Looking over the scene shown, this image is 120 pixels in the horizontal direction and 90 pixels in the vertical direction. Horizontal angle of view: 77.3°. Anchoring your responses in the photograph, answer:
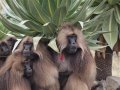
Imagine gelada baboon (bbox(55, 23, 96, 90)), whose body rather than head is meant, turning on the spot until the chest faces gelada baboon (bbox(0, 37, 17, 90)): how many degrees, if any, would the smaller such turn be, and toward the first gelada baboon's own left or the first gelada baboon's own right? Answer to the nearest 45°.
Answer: approximately 45° to the first gelada baboon's own right

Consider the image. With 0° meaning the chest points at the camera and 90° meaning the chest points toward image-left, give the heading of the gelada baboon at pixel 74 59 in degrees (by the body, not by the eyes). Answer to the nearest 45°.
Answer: approximately 45°

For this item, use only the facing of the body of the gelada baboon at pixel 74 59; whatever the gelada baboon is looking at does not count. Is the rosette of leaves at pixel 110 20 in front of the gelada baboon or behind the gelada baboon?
behind

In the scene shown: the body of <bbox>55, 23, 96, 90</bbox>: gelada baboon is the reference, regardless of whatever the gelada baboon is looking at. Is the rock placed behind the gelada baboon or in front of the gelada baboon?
behind

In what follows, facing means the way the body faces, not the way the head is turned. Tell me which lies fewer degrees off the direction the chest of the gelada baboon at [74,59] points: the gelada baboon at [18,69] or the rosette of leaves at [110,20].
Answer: the gelada baboon

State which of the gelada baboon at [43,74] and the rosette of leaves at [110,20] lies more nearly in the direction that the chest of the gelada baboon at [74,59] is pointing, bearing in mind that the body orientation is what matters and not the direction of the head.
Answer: the gelada baboon
